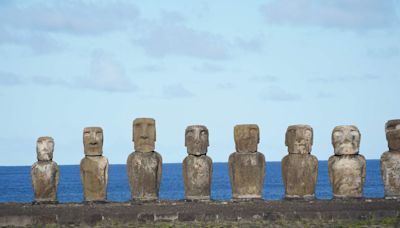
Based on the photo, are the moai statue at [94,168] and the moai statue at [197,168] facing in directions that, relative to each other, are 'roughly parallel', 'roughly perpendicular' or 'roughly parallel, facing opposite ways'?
roughly parallel

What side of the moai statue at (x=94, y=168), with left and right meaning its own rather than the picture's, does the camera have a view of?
front

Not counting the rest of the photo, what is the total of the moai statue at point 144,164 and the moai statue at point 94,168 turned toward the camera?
2

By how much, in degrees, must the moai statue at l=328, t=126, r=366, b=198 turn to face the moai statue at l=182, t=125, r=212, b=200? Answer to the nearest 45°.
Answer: approximately 90° to its right

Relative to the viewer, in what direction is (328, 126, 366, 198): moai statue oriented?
toward the camera

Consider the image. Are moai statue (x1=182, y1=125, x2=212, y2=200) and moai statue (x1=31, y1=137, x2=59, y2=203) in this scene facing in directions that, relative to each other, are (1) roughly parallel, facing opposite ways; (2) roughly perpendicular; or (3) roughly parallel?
roughly parallel

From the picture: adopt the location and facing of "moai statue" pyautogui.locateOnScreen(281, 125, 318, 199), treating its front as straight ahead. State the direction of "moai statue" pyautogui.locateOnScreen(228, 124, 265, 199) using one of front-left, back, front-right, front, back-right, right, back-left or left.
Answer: right

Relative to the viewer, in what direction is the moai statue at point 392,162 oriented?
toward the camera

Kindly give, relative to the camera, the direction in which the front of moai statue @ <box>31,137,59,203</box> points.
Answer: facing the viewer

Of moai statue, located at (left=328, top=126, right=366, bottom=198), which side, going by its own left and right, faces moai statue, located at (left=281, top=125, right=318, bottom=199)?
right
